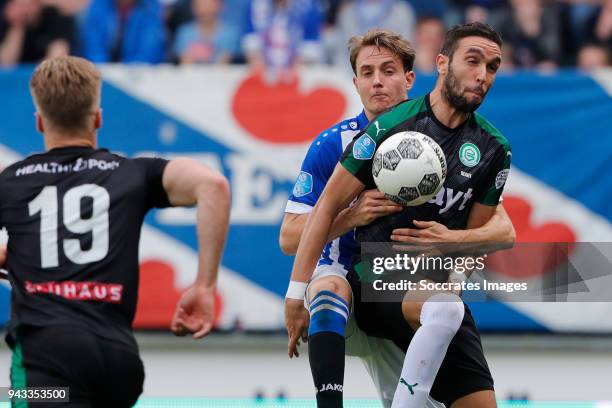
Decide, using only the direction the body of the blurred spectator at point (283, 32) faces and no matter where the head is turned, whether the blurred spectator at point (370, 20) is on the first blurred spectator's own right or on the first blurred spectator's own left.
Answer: on the first blurred spectator's own left

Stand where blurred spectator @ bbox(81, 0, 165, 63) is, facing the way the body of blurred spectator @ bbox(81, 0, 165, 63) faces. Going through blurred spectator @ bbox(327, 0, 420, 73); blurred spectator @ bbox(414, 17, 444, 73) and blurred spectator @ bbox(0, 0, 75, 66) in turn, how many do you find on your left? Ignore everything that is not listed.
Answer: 2

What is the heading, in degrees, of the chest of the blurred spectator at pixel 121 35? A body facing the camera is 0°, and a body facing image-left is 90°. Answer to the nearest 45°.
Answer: approximately 0°

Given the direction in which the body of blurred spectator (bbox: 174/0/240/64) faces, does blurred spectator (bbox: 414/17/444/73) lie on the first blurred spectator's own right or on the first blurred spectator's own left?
on the first blurred spectator's own left

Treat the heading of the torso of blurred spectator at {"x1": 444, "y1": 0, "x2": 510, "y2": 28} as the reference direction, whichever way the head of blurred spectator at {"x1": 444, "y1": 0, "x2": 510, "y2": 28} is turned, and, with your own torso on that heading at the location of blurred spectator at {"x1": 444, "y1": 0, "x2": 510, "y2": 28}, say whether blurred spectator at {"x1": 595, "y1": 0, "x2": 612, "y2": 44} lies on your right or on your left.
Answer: on your left

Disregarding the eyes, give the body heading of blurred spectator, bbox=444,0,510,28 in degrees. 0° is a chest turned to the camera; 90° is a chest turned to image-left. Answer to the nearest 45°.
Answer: approximately 0°

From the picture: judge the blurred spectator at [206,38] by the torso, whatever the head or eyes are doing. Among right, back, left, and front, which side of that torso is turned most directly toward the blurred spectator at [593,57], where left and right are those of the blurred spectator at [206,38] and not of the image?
left

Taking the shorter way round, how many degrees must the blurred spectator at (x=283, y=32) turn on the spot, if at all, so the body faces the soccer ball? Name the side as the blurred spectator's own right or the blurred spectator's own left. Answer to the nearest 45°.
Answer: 0° — they already face it
